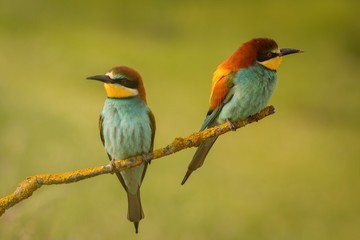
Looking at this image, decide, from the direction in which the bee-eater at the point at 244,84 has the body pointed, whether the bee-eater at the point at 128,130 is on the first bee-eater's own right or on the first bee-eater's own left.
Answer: on the first bee-eater's own right

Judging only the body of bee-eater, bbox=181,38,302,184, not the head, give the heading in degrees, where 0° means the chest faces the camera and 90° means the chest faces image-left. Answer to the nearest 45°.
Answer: approximately 315°
